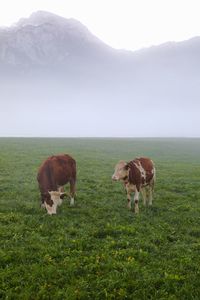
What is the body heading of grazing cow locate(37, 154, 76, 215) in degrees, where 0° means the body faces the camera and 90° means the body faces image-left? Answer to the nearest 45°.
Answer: approximately 45°

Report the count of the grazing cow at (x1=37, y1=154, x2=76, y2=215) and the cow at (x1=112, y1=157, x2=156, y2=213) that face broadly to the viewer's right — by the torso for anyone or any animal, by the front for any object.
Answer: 0

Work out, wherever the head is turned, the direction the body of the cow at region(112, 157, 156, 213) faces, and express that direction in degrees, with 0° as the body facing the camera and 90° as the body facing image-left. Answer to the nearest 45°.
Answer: approximately 45°

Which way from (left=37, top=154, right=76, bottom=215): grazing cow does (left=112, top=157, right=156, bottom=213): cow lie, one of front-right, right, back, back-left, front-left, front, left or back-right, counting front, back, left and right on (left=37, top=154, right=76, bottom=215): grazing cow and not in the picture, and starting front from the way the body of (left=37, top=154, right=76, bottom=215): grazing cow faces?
back-left

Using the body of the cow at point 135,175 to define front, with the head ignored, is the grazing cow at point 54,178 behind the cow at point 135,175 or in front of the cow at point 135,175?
in front
